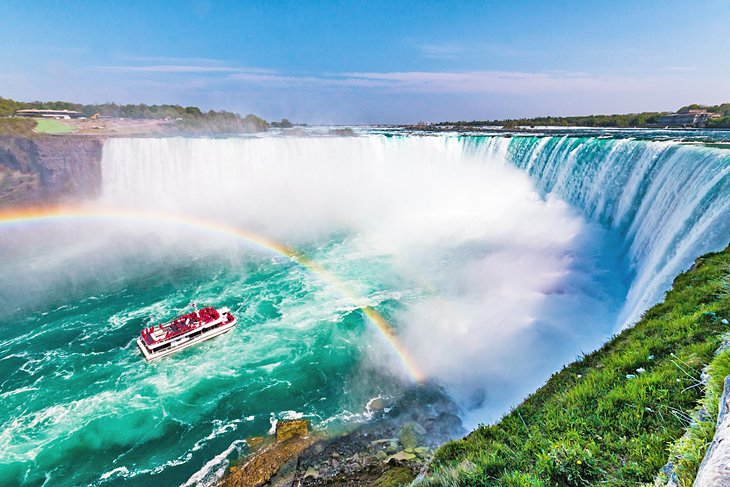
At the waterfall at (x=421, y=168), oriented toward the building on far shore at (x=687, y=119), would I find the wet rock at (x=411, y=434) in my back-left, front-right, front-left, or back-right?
back-right

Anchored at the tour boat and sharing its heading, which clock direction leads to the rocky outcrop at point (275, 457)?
The rocky outcrop is roughly at 4 o'clock from the tour boat.

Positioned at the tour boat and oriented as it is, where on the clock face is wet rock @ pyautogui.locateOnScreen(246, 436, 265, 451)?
The wet rock is roughly at 4 o'clock from the tour boat.

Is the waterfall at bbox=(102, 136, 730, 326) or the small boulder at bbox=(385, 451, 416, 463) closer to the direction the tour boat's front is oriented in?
the waterfall

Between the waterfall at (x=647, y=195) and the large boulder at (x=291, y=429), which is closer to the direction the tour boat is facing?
the waterfall

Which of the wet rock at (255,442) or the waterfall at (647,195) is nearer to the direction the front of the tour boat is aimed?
the waterfall

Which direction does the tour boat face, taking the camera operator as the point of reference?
facing away from the viewer and to the right of the viewer

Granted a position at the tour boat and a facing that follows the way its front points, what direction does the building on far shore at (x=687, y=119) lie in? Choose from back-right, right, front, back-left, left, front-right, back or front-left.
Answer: front-right

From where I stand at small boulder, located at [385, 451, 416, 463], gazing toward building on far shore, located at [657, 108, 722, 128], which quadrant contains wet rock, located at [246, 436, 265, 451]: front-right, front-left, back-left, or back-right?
back-left

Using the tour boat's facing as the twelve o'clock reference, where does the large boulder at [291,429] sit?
The large boulder is roughly at 4 o'clock from the tour boat.
